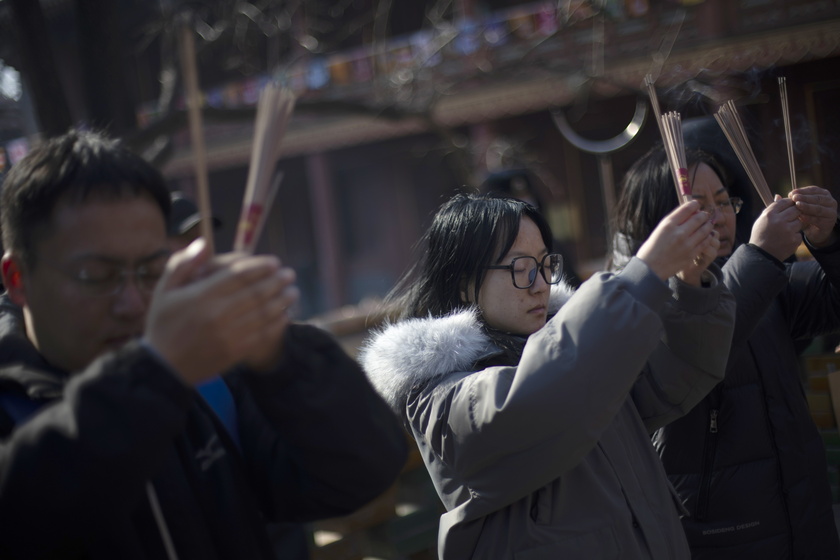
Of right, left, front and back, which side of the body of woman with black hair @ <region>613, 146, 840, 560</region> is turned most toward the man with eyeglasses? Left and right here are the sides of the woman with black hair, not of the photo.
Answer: right

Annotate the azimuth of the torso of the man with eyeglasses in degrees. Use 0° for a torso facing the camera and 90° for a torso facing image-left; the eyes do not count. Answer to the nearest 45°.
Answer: approximately 315°

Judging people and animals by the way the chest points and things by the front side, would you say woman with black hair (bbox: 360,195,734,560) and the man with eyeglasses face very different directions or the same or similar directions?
same or similar directions

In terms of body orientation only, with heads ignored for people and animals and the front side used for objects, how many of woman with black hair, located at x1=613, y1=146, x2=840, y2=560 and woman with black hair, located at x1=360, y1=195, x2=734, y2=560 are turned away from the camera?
0

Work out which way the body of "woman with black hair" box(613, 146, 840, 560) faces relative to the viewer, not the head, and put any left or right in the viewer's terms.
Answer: facing the viewer and to the right of the viewer

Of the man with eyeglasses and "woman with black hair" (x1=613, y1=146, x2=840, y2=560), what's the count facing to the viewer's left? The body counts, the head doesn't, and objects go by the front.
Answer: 0

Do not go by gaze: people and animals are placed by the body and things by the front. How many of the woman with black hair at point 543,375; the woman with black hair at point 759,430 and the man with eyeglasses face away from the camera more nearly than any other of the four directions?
0

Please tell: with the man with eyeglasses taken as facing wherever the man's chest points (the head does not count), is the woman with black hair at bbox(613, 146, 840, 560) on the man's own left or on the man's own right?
on the man's own left

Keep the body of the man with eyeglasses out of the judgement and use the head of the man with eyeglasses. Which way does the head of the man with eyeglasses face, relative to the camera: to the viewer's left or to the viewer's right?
to the viewer's right

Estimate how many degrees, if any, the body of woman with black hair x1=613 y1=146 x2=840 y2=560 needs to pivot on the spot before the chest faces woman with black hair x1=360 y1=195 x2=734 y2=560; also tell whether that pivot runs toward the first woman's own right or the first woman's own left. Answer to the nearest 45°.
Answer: approximately 90° to the first woman's own right

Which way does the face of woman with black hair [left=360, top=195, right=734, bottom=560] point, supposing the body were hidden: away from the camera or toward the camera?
toward the camera
